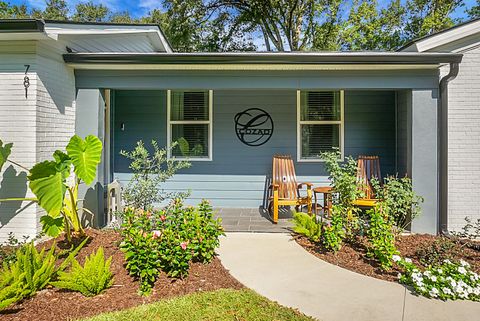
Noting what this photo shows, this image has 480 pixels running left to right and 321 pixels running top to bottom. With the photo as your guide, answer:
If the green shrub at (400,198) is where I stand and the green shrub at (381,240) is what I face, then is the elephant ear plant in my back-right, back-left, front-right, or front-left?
front-right

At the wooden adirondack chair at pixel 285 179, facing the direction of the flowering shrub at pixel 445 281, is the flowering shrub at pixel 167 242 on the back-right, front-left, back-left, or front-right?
front-right

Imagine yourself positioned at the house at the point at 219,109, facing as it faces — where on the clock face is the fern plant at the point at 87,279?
The fern plant is roughly at 1 o'clock from the house.

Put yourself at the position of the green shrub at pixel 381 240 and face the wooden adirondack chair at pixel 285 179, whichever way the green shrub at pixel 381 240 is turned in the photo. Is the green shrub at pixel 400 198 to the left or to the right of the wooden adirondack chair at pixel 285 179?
right

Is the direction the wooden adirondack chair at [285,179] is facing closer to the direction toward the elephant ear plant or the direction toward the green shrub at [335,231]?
the green shrub

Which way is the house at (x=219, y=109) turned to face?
toward the camera

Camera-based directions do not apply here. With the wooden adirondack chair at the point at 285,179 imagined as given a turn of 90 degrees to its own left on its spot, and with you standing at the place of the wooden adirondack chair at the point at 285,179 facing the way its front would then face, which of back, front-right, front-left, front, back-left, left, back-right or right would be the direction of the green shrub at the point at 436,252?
right

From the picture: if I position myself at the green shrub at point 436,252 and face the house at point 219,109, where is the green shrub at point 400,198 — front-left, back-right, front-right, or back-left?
front-right

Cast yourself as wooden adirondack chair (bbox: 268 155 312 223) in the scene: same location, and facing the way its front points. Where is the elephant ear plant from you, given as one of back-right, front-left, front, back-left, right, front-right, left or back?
right

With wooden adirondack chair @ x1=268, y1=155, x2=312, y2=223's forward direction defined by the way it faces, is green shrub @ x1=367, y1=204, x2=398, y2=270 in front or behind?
in front

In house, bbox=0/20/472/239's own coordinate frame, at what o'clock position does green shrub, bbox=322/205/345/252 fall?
The green shrub is roughly at 10 o'clock from the house.

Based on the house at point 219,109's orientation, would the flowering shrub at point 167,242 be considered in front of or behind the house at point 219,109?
in front

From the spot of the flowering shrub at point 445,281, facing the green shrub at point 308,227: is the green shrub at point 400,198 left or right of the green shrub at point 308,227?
right
